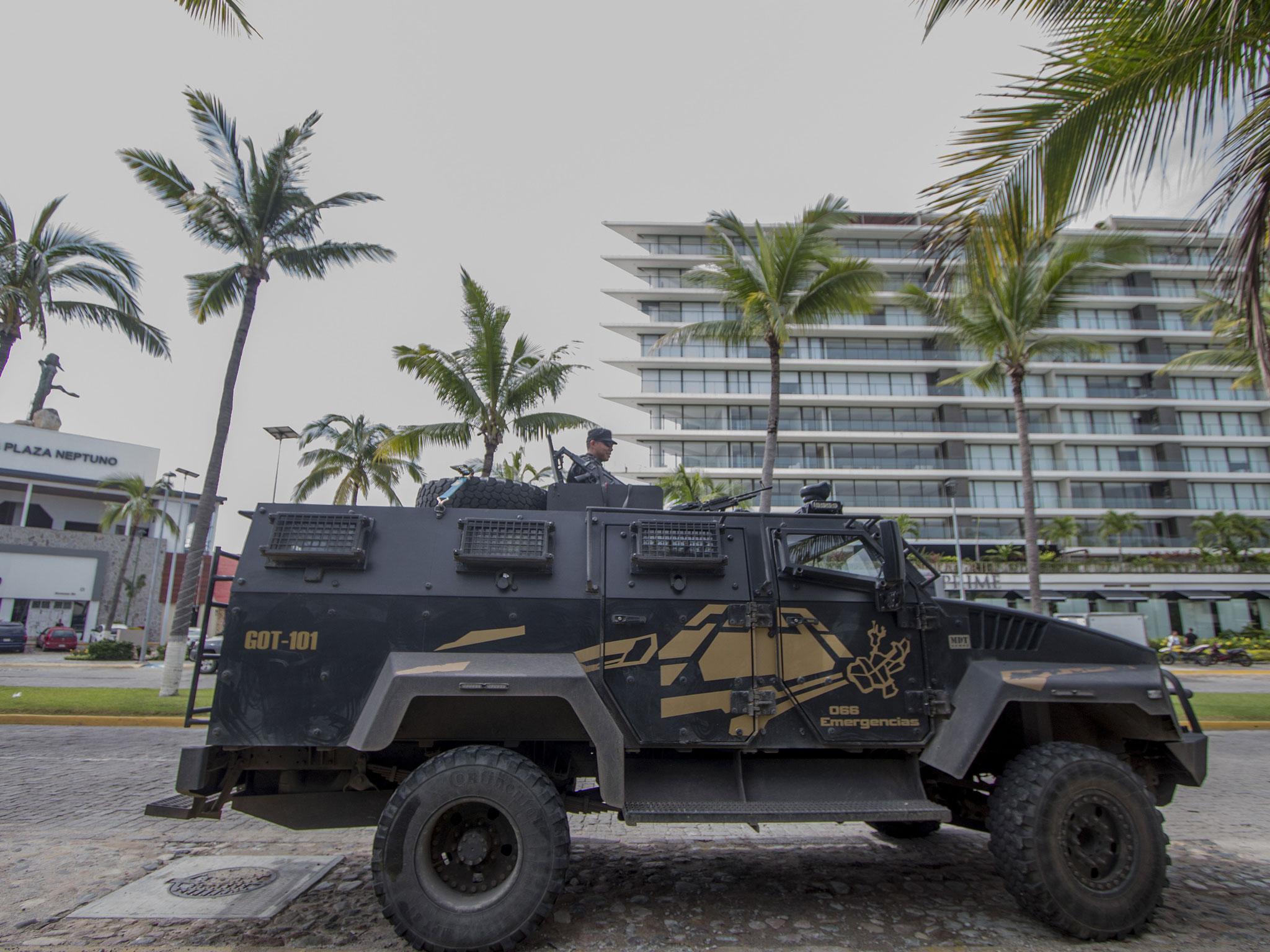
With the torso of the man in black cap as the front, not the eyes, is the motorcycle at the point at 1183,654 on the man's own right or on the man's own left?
on the man's own left

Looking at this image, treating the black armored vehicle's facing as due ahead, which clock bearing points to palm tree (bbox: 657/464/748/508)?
The palm tree is roughly at 9 o'clock from the black armored vehicle.

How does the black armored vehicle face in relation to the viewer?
to the viewer's right
